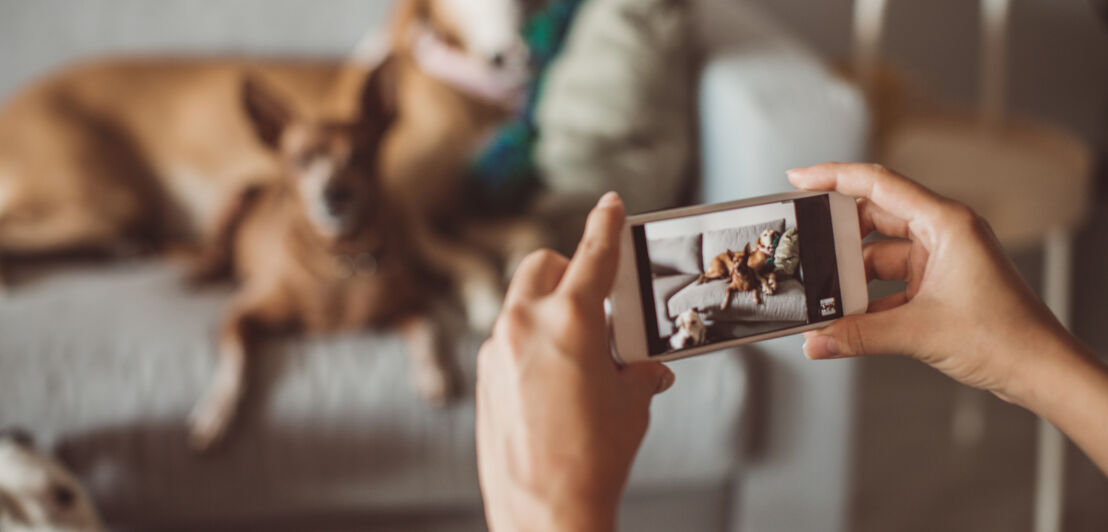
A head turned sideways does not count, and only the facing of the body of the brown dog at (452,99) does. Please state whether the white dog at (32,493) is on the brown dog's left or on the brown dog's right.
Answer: on the brown dog's right

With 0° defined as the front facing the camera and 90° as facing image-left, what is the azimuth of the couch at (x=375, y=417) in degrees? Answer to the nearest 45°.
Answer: approximately 0°

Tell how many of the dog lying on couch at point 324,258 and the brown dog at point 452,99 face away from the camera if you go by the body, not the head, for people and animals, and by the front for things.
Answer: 0

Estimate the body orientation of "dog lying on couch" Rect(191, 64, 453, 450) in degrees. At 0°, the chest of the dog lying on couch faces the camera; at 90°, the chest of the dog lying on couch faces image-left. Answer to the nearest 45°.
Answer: approximately 0°
